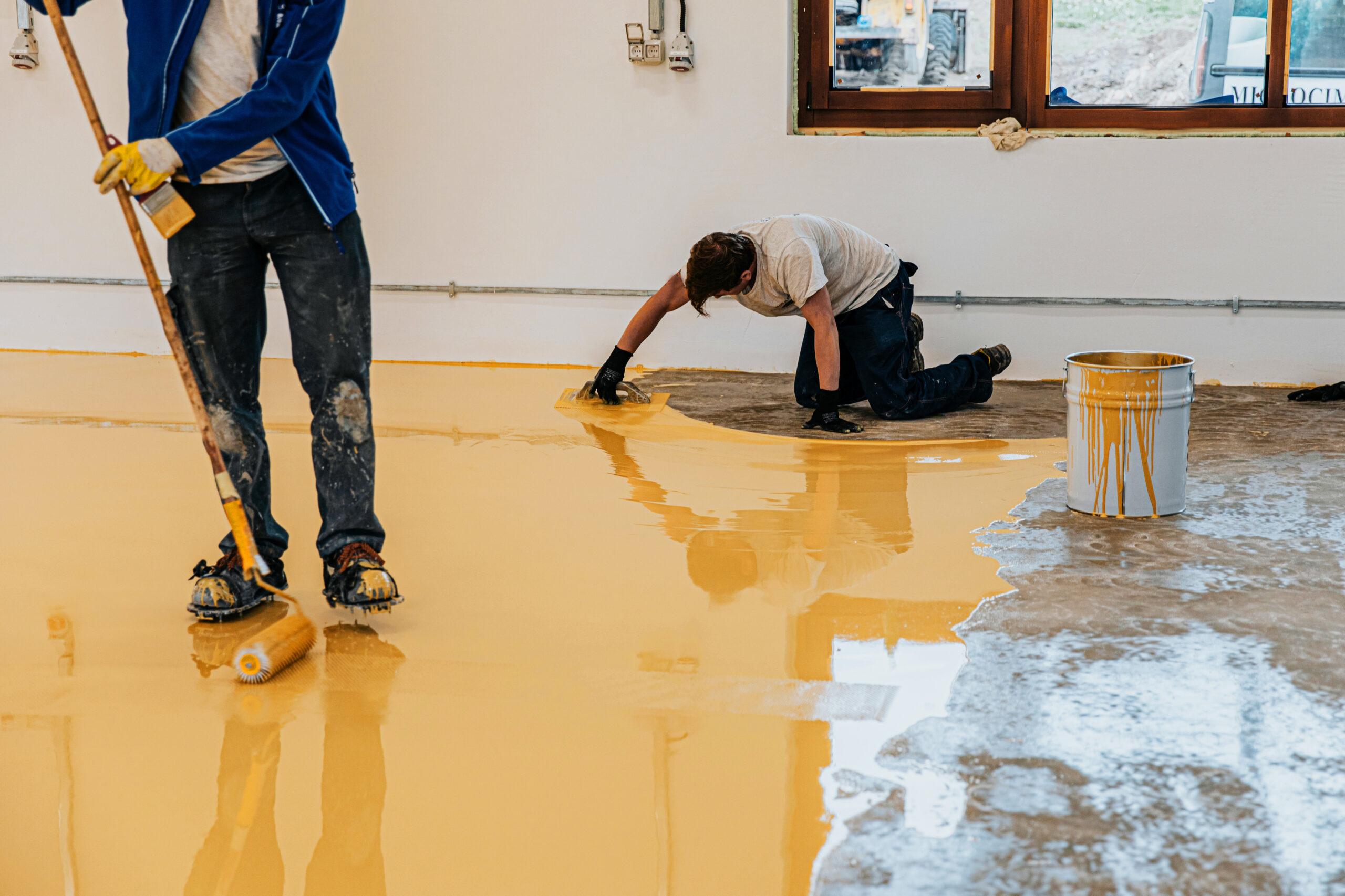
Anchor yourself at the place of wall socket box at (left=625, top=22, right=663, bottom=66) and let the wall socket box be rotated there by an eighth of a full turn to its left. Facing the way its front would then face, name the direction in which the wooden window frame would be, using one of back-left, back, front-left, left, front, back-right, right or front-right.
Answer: front-left

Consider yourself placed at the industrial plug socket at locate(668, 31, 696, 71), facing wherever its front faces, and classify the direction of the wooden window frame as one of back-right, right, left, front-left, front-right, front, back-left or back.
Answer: left

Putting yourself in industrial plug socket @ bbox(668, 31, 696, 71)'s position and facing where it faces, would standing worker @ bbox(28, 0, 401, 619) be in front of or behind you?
in front

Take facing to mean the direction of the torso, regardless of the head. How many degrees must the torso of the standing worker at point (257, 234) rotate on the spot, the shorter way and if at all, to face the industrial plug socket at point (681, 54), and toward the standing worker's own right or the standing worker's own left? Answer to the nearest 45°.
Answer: approximately 135° to the standing worker's own left

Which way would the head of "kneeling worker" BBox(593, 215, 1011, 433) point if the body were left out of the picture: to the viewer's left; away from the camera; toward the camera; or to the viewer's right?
to the viewer's left

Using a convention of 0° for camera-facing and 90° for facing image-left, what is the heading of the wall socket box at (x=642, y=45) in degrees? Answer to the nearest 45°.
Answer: approximately 0°

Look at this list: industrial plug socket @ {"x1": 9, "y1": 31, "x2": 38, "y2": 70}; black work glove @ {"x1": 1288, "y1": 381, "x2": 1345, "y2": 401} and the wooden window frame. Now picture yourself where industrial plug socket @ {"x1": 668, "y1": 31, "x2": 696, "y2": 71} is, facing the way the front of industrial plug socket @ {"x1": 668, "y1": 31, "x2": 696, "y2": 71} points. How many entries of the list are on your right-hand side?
1
